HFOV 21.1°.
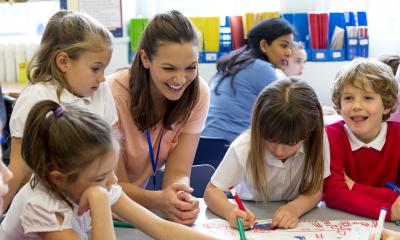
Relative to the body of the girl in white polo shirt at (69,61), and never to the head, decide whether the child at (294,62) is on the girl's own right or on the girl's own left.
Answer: on the girl's own left

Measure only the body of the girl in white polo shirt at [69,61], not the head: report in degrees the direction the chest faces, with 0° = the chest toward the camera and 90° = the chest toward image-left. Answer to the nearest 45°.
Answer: approximately 315°

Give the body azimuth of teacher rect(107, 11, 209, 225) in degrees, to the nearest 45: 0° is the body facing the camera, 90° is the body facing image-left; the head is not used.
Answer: approximately 315°
